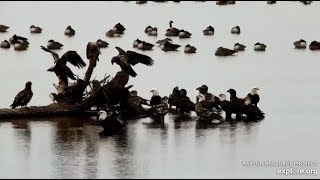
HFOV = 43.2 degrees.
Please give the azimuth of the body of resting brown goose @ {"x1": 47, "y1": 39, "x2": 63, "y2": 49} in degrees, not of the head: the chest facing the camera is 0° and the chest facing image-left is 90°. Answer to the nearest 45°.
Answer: approximately 90°

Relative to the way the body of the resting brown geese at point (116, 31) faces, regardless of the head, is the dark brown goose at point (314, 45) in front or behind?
in front

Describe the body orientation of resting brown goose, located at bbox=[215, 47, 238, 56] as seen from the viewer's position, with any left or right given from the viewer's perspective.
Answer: facing to the left of the viewer

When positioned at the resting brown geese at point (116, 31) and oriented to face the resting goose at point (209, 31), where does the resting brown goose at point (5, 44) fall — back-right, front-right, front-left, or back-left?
back-right

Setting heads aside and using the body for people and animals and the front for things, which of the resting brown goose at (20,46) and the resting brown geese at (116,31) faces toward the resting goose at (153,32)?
the resting brown geese at (116,31)

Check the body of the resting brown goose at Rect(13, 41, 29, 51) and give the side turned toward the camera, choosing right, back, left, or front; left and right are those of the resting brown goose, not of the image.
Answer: left

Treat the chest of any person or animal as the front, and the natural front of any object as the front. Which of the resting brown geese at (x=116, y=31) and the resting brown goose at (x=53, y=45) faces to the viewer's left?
the resting brown goose at (x=53, y=45)

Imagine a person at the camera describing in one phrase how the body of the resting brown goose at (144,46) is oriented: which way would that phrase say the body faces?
to the viewer's left

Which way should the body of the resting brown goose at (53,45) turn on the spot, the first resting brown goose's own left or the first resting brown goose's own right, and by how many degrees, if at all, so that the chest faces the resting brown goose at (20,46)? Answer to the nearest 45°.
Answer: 0° — it already faces it

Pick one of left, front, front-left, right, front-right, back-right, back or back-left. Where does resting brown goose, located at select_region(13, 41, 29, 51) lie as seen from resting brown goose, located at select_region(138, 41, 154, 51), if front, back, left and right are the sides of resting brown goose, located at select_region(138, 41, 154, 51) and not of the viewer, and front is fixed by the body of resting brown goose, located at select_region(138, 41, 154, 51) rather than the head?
front
